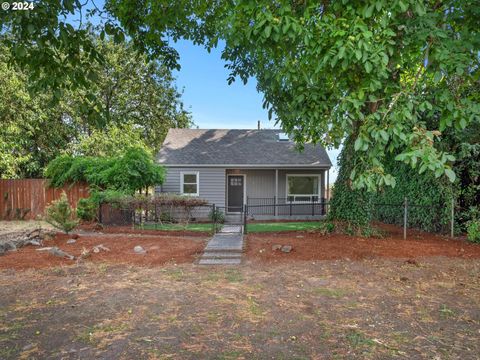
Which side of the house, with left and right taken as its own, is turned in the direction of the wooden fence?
right

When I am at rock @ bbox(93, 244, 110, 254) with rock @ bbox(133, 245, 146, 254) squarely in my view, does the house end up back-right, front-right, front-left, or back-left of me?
front-left

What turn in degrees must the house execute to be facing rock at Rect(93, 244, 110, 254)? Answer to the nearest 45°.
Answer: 0° — it already faces it

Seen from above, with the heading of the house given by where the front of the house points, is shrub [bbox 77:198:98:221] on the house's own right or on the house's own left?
on the house's own right

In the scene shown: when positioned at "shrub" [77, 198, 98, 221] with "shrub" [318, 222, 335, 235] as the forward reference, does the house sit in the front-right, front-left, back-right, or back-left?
front-left

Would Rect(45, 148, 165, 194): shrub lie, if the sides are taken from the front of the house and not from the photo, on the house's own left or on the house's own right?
on the house's own right

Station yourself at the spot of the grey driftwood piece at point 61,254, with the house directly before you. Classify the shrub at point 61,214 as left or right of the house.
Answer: left

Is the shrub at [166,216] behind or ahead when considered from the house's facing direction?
ahead

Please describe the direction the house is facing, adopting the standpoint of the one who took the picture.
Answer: facing the viewer

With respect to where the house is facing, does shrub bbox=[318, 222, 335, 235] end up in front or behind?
in front

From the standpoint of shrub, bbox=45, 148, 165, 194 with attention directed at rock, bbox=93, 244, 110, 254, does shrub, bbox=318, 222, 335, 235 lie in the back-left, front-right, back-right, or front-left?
front-left

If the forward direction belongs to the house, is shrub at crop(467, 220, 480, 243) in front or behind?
in front
